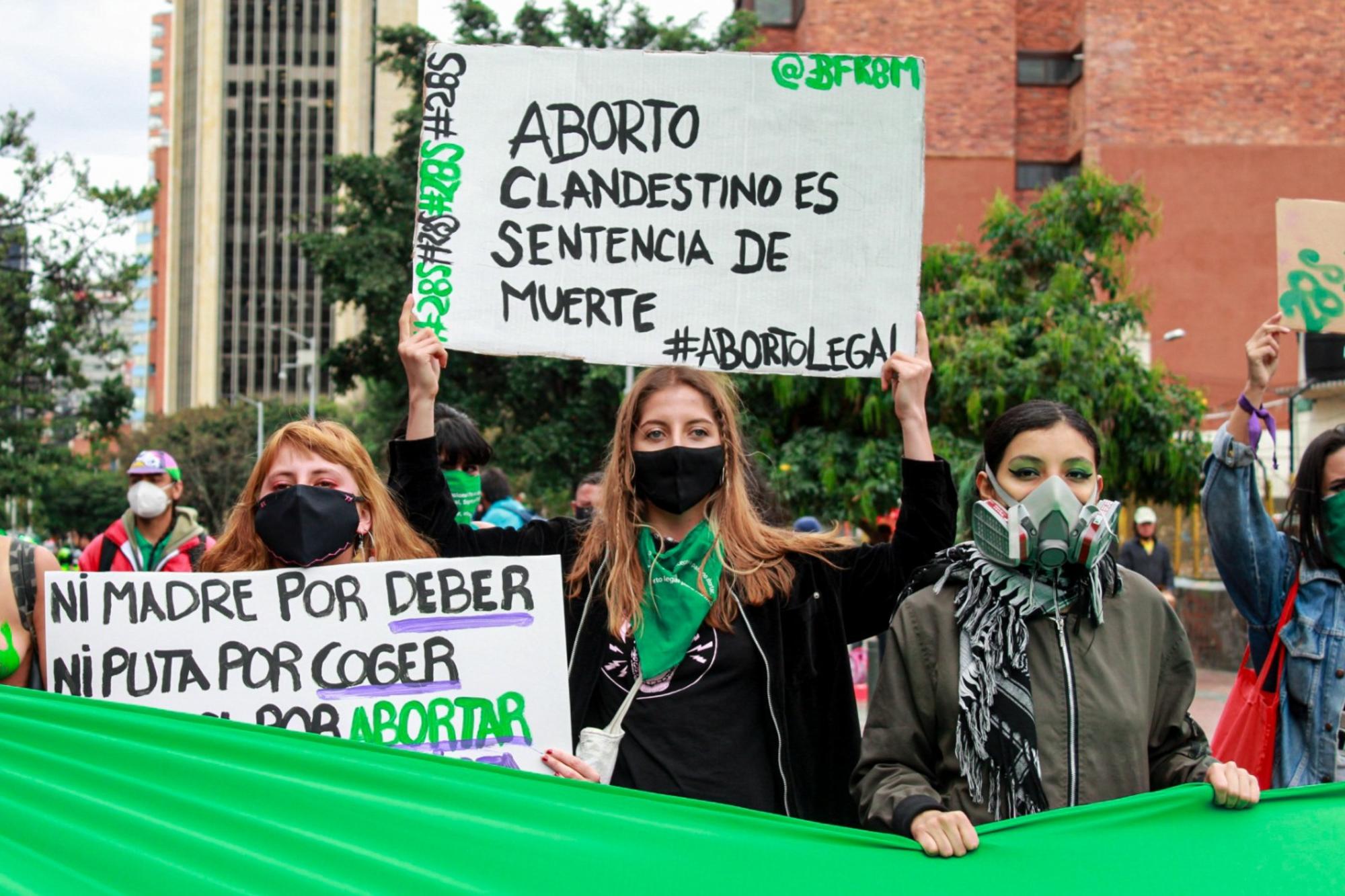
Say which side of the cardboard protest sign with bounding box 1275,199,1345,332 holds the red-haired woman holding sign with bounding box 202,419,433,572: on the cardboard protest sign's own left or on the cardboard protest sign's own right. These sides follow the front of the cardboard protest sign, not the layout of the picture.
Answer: on the cardboard protest sign's own right

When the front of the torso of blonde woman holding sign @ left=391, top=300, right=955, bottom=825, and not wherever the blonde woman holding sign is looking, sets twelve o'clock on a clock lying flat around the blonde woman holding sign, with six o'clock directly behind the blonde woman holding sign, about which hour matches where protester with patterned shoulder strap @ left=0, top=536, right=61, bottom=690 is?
The protester with patterned shoulder strap is roughly at 3 o'clock from the blonde woman holding sign.

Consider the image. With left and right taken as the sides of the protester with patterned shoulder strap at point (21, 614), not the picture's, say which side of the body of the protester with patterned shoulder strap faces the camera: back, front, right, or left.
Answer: front

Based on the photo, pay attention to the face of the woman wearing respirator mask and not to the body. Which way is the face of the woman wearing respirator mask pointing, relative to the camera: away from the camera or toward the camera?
toward the camera

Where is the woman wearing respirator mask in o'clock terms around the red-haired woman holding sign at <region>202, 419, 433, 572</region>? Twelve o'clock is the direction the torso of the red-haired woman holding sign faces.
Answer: The woman wearing respirator mask is roughly at 10 o'clock from the red-haired woman holding sign.

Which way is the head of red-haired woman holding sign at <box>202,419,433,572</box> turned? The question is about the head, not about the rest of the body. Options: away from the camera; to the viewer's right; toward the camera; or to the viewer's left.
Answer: toward the camera

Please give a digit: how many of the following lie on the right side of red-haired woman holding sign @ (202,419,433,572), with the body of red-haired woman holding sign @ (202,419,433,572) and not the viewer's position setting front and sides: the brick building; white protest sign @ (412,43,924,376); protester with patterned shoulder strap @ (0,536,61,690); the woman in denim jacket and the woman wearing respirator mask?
1

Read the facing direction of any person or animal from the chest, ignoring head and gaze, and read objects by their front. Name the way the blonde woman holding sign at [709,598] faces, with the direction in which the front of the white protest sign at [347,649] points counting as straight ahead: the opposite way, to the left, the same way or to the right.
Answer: the same way

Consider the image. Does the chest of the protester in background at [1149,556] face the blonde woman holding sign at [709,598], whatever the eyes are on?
yes

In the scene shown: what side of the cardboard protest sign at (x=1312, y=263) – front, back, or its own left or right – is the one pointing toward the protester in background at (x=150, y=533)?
right

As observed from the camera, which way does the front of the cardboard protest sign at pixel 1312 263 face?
facing the viewer

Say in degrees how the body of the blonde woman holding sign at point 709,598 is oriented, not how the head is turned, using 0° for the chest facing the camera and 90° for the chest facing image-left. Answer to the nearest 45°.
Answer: approximately 0°

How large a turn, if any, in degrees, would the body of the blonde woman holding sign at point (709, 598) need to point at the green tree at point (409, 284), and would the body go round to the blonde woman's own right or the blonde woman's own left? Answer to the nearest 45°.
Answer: approximately 180°

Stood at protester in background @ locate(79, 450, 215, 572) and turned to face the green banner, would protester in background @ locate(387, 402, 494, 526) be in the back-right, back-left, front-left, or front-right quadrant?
front-left

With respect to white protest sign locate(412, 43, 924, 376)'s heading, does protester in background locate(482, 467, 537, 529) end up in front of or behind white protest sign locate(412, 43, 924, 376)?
behind

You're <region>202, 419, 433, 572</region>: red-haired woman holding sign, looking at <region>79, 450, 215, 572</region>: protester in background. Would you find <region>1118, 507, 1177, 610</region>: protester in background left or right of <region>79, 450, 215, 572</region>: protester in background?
right

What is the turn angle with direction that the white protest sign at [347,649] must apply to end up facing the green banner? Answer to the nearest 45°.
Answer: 0° — it already faces it
